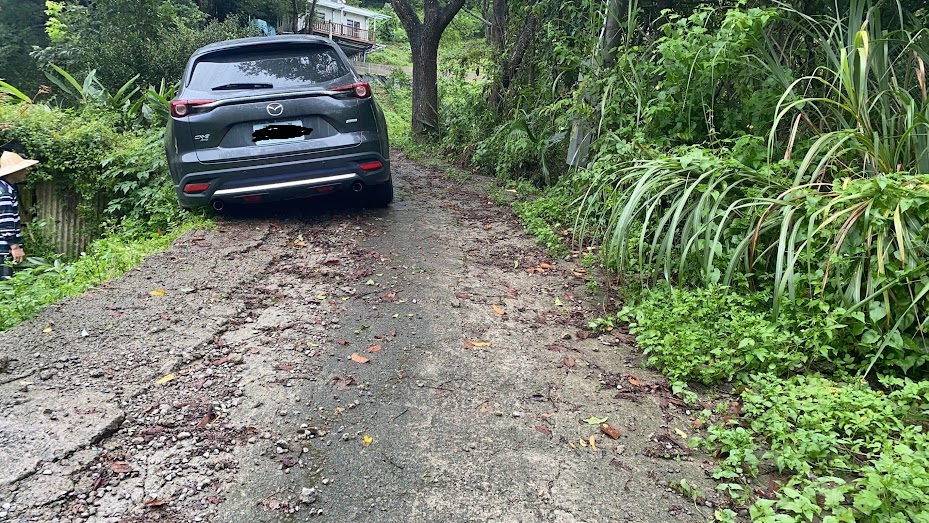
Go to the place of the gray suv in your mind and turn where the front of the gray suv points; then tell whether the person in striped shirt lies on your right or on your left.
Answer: on your left

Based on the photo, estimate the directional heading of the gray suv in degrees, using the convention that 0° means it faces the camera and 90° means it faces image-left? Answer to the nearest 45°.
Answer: approximately 180°

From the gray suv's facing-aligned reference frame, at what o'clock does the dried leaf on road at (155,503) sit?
The dried leaf on road is roughly at 6 o'clock from the gray suv.

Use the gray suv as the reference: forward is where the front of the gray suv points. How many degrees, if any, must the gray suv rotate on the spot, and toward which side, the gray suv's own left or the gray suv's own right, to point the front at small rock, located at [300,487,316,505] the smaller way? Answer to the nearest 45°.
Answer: approximately 180°

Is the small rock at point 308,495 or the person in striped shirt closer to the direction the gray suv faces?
the person in striped shirt

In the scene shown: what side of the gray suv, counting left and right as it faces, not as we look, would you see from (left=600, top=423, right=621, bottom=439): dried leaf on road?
back

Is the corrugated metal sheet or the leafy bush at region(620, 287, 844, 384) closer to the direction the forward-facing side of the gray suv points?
the corrugated metal sheet

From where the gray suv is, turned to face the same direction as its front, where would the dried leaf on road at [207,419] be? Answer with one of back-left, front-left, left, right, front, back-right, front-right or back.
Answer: back

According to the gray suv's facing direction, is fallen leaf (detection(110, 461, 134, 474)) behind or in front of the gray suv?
behind

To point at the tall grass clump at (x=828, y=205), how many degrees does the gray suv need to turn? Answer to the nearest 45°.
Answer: approximately 135° to its right
